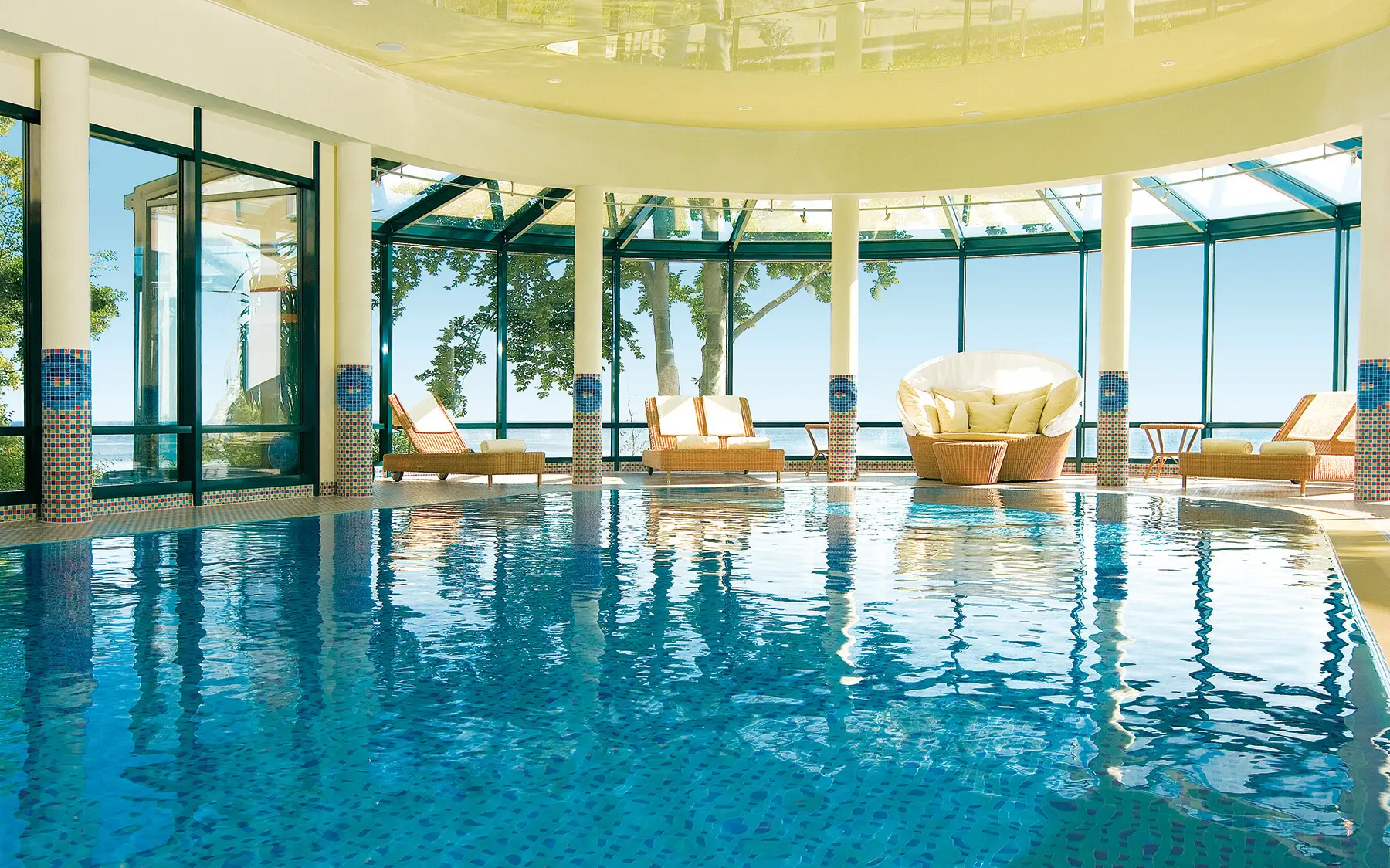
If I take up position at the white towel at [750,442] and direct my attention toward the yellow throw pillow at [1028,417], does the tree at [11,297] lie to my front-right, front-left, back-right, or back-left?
back-right

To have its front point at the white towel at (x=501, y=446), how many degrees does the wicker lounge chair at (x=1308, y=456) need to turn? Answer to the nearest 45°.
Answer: approximately 45° to its left

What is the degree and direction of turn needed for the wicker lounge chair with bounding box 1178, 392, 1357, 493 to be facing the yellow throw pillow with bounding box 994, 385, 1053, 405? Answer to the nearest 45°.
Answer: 0° — it already faces it

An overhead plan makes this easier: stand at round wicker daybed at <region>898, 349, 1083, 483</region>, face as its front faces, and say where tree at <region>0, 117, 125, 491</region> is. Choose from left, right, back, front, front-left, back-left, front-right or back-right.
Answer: front-right

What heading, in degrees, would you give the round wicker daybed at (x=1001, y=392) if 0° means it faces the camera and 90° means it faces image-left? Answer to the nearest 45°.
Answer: approximately 0°

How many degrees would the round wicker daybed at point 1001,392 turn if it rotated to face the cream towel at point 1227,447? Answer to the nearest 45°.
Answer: approximately 45° to its left

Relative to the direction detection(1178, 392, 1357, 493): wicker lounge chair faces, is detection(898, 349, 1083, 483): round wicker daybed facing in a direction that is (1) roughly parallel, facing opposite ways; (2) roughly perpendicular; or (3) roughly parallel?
roughly perpendicular

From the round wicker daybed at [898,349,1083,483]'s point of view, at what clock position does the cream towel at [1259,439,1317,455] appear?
The cream towel is roughly at 10 o'clock from the round wicker daybed.

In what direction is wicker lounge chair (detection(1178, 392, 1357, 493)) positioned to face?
to the viewer's left

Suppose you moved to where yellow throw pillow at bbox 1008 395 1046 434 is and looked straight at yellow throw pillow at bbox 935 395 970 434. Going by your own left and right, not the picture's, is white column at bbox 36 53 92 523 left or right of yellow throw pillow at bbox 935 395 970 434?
left

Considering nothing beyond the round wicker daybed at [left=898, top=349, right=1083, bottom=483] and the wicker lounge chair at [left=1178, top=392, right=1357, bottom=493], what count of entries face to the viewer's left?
1

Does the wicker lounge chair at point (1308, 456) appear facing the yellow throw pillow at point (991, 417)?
yes

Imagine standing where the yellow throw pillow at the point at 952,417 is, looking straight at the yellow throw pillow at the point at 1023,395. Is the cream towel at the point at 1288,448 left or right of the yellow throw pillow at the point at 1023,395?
right
